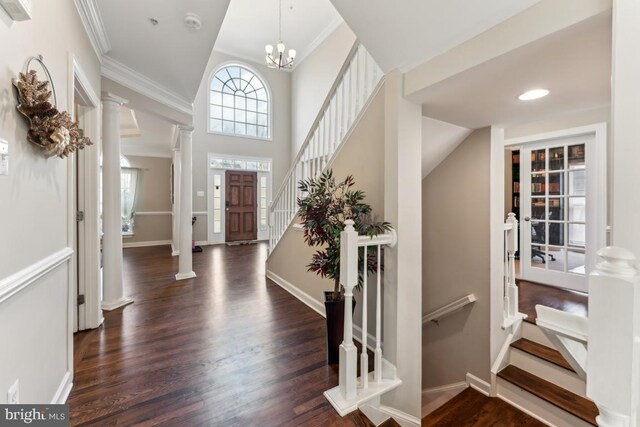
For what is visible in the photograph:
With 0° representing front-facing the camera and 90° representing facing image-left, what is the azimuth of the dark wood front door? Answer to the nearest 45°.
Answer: approximately 0°

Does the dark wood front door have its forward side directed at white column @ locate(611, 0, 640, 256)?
yes

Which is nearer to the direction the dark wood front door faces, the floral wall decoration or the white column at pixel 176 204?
the floral wall decoration

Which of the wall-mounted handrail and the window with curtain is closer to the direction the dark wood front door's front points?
the wall-mounted handrail

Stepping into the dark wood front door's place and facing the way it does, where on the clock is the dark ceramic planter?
The dark ceramic planter is roughly at 12 o'clock from the dark wood front door.

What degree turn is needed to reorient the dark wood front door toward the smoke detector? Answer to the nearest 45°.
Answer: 0° — it already faces it

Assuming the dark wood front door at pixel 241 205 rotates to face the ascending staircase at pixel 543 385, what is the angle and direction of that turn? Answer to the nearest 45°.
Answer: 0° — it already faces it
